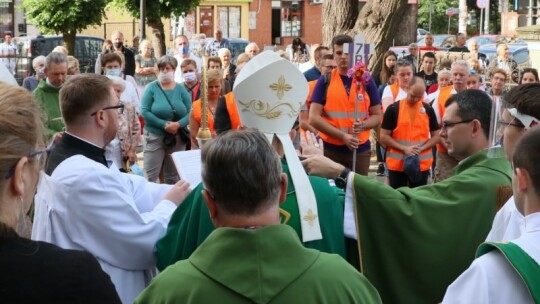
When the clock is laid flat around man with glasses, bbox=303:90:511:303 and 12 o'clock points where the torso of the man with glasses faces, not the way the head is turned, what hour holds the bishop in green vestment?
The bishop in green vestment is roughly at 11 o'clock from the man with glasses.

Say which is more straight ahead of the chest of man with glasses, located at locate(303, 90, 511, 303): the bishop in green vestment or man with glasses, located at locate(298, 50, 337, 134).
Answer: the bishop in green vestment

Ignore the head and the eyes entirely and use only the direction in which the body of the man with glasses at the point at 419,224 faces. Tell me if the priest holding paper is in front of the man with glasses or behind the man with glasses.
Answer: in front

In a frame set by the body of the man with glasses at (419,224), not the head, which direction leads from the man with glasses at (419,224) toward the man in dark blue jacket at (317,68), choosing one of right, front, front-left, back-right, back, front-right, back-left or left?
right

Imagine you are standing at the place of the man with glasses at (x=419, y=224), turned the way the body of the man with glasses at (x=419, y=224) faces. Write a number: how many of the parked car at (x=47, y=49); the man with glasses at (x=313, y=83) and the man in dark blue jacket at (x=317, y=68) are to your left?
0

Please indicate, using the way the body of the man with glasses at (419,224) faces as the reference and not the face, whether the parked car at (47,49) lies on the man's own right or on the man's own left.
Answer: on the man's own right

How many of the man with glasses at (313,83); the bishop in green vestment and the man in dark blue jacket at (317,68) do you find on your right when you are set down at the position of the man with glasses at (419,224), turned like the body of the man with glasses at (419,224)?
2

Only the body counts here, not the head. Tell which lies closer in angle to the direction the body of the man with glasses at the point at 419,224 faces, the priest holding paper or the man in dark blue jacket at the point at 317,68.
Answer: the priest holding paper

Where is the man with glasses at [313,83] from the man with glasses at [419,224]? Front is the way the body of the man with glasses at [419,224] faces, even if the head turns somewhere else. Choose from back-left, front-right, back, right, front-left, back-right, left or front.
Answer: right

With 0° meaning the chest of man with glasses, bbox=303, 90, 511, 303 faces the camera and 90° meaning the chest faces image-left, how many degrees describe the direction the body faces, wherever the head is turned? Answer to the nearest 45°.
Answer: approximately 90°
